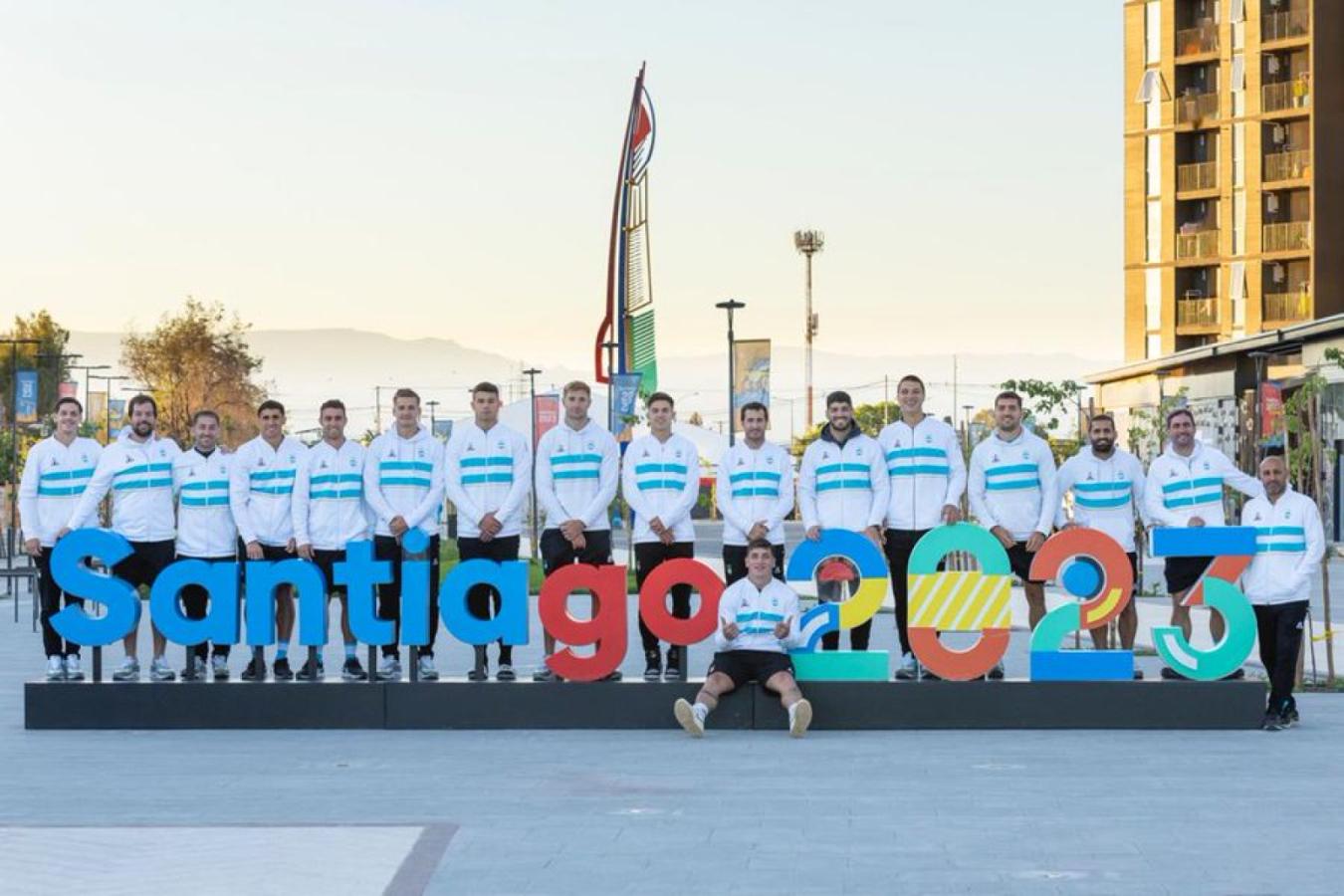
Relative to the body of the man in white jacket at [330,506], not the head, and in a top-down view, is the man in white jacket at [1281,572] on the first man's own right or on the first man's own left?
on the first man's own left

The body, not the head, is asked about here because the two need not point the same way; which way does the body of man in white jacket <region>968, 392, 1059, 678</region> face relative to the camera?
toward the camera

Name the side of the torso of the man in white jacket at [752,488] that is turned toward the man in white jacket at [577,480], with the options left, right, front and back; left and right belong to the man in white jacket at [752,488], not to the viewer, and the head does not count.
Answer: right

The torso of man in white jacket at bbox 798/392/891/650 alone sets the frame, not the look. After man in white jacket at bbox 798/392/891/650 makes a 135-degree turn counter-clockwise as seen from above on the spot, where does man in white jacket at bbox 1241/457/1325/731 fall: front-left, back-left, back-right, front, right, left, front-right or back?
front-right

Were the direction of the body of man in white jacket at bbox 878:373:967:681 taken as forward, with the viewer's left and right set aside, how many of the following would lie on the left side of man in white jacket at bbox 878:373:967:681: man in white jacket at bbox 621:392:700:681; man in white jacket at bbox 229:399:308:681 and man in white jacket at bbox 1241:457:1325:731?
1

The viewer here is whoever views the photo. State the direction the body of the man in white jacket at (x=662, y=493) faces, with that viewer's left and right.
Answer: facing the viewer

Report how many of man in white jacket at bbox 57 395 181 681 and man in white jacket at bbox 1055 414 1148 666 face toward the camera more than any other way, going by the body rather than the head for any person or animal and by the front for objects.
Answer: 2

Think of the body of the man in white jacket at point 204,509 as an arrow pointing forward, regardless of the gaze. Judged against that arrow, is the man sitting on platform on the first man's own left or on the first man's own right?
on the first man's own left

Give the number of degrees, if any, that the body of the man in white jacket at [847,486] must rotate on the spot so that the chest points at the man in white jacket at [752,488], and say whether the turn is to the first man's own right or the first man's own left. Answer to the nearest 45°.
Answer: approximately 90° to the first man's own right

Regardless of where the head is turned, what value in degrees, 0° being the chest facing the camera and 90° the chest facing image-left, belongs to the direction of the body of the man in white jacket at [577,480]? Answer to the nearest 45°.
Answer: approximately 0°

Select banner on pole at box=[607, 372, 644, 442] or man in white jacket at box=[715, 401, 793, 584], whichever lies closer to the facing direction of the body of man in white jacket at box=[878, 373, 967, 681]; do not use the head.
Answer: the man in white jacket

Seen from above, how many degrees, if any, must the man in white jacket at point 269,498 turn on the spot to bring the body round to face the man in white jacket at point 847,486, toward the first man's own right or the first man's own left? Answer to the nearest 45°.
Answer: approximately 90° to the first man's own left

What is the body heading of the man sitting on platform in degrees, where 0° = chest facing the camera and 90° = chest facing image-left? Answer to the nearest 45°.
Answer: approximately 0°
